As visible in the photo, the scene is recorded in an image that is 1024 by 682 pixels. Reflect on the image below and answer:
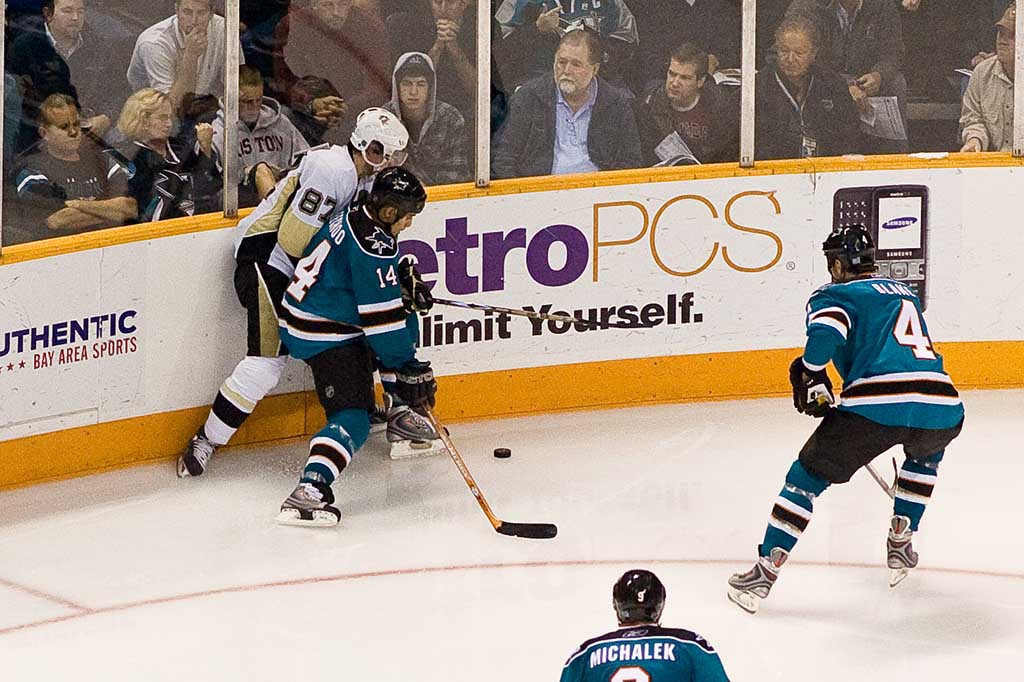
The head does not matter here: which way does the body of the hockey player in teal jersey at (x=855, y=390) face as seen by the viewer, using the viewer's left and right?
facing away from the viewer and to the left of the viewer

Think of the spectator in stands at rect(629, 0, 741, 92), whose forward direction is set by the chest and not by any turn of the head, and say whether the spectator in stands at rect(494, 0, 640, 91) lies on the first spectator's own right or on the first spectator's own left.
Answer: on the first spectator's own right

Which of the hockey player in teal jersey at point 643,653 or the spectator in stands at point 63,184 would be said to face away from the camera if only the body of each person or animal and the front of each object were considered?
the hockey player in teal jersey

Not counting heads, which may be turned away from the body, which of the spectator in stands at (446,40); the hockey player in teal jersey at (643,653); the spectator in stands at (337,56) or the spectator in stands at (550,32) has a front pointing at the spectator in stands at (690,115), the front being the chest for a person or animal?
the hockey player in teal jersey

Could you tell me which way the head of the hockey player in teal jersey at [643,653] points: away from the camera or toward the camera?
away from the camera

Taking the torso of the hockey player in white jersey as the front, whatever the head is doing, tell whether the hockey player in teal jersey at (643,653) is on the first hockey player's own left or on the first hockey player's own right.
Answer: on the first hockey player's own right

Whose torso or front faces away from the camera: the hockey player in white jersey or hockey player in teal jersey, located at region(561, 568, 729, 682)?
the hockey player in teal jersey

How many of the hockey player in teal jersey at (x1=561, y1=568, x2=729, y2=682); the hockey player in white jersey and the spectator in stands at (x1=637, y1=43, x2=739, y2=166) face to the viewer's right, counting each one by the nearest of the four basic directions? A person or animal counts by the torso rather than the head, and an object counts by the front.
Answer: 1

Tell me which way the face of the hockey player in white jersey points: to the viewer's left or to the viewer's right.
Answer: to the viewer's right

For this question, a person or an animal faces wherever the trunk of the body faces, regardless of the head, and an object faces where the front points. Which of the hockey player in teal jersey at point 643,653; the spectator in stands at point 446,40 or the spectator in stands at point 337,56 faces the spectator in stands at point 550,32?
the hockey player in teal jersey
